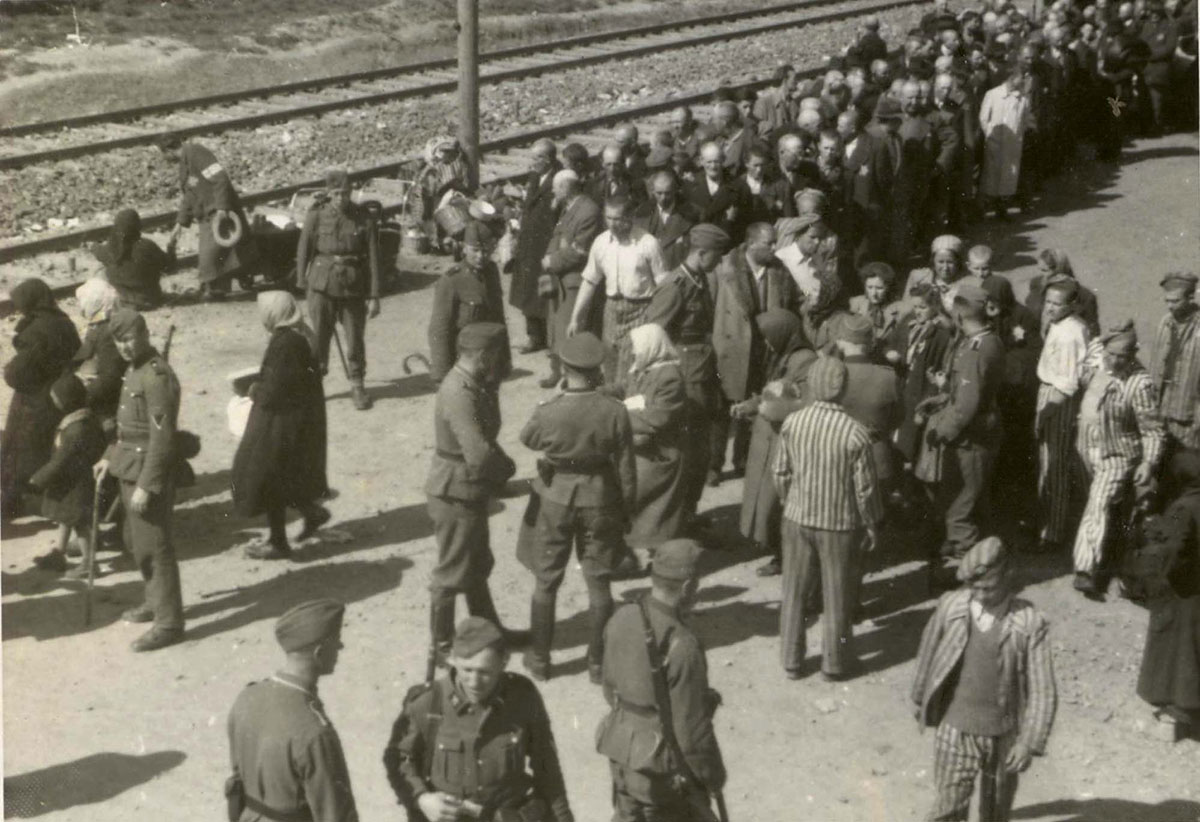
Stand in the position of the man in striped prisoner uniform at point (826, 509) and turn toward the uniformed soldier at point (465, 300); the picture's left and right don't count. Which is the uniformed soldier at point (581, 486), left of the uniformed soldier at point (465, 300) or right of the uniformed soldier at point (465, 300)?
left

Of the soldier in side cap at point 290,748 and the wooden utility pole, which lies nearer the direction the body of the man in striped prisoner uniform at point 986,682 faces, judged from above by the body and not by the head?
the soldier in side cap

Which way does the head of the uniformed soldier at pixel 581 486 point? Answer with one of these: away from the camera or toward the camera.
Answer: away from the camera

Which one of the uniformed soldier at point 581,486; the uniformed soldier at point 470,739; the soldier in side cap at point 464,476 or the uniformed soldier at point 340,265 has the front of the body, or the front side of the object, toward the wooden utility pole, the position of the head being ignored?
the uniformed soldier at point 581,486

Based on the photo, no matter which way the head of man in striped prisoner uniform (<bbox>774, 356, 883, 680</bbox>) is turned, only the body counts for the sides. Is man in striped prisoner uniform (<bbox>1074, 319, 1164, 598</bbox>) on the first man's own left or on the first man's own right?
on the first man's own right

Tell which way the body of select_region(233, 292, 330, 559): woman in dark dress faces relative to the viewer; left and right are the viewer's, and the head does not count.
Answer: facing to the left of the viewer

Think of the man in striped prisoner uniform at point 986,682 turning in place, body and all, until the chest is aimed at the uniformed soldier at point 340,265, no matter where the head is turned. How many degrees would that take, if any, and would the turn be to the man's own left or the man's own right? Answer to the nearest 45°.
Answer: approximately 135° to the man's own right

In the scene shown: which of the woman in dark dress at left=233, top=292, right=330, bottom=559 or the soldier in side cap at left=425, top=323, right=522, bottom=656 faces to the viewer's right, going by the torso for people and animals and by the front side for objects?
the soldier in side cap

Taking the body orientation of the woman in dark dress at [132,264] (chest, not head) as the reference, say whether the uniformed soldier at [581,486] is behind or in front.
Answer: behind

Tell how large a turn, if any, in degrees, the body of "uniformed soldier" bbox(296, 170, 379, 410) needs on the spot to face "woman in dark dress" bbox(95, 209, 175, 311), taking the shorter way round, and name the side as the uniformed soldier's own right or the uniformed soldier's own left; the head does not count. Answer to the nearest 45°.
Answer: approximately 135° to the uniformed soldier's own right

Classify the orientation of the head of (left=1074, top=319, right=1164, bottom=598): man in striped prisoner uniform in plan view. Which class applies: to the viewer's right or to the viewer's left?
to the viewer's left

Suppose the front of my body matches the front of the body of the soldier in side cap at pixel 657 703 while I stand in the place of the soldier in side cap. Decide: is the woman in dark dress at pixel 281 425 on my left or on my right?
on my left

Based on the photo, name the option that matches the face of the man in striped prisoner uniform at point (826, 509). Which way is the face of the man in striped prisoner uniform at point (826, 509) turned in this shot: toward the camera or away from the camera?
away from the camera

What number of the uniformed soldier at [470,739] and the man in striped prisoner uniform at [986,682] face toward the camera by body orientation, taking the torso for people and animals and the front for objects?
2

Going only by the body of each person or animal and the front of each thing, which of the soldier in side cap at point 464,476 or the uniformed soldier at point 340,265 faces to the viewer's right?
the soldier in side cap

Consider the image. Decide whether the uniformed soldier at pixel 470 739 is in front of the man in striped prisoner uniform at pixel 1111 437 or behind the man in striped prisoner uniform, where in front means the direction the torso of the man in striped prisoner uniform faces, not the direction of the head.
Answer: in front

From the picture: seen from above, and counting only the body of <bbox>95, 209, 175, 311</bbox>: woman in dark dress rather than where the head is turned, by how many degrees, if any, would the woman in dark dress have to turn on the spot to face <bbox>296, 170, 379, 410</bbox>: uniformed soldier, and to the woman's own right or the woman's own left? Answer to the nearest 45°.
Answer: approximately 135° to the woman's own right
